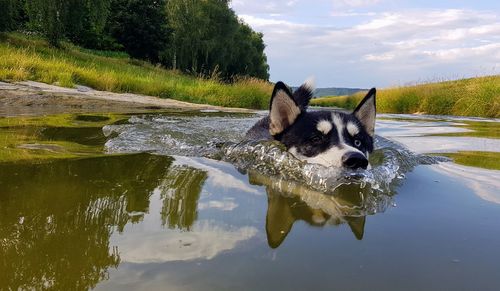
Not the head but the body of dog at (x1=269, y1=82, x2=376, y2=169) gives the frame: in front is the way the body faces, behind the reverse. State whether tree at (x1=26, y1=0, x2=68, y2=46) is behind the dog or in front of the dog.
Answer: behind

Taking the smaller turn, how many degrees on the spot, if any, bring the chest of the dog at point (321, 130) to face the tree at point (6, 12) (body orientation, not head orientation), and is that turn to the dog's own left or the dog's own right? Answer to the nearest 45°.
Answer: approximately 180°

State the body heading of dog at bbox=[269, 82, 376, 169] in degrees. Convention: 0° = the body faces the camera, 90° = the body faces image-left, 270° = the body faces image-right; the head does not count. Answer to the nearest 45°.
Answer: approximately 315°

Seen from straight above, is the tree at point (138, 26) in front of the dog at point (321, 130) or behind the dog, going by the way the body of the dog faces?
behind
